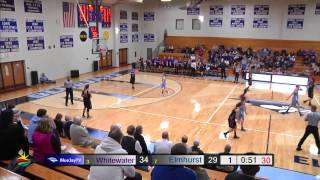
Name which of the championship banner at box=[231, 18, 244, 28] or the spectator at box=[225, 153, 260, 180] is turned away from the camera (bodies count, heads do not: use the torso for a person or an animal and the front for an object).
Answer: the spectator

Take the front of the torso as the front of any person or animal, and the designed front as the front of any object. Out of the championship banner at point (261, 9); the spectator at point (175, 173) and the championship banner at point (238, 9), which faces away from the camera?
the spectator

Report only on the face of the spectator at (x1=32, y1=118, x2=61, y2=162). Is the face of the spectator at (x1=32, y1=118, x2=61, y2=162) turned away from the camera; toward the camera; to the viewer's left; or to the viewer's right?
away from the camera

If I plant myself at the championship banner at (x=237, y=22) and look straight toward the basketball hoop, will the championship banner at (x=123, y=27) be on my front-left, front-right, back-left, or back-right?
front-right

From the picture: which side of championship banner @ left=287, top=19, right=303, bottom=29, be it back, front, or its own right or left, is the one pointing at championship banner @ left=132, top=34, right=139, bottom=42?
right

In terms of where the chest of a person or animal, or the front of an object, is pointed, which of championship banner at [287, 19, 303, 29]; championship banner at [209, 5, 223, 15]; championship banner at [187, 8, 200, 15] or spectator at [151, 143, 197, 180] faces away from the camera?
the spectator

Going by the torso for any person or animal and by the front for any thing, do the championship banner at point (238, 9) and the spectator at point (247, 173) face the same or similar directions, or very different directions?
very different directions

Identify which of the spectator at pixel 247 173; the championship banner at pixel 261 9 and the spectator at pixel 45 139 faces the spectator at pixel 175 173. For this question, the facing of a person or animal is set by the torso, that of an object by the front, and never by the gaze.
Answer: the championship banner

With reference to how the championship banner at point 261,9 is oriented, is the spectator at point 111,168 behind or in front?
in front

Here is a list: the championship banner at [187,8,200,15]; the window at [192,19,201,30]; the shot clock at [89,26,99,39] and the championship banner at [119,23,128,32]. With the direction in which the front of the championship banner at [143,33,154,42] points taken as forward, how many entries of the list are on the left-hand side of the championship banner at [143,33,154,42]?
2

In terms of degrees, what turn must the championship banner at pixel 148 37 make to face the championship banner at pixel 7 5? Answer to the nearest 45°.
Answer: approximately 45° to its right

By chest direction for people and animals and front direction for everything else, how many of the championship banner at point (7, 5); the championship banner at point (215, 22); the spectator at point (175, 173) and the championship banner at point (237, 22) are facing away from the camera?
1

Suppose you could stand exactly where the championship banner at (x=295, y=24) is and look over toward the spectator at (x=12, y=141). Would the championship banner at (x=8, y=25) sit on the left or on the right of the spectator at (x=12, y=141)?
right

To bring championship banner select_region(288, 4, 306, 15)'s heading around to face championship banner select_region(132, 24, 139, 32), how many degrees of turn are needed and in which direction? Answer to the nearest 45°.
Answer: approximately 90° to its right

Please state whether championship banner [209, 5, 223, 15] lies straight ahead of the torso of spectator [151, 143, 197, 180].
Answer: yes

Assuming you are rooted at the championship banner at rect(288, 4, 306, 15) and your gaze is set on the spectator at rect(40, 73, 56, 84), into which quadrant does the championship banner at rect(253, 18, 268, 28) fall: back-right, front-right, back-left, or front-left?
front-right

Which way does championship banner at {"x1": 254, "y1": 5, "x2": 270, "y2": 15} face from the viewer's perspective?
toward the camera

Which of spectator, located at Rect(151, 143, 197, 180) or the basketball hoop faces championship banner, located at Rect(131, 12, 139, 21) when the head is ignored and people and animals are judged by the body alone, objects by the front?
the spectator

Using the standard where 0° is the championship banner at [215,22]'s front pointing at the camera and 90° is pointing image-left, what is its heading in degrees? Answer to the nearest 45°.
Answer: approximately 0°

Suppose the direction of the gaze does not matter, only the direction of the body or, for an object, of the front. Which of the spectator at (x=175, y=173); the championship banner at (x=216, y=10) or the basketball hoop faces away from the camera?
the spectator

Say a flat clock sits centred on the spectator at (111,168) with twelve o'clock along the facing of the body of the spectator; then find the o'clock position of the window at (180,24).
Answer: The window is roughly at 11 o'clock from the spectator.
